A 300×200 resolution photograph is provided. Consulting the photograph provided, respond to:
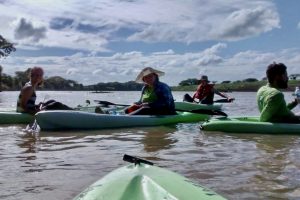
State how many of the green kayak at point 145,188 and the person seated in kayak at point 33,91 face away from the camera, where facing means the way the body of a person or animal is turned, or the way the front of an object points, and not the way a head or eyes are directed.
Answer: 1

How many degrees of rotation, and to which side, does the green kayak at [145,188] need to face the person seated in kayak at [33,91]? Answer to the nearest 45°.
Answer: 0° — it already faces them

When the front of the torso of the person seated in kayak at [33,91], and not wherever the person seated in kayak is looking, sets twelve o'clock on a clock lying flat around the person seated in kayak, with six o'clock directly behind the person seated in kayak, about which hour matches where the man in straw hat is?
The man in straw hat is roughly at 12 o'clock from the person seated in kayak.

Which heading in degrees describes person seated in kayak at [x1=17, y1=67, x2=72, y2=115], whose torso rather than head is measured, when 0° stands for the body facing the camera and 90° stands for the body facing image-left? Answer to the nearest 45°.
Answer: approximately 270°

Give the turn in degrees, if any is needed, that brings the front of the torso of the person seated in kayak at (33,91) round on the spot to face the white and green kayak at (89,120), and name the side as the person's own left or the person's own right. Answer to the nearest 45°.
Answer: approximately 45° to the person's own right

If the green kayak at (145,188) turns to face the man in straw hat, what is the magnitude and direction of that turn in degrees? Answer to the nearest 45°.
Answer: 0° — it already faces them

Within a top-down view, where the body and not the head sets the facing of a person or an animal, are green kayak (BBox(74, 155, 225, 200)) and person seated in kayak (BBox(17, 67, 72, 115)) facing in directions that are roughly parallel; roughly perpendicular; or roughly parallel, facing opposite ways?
roughly perpendicular

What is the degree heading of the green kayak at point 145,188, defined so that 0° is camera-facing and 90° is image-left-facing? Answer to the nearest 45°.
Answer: approximately 180°
